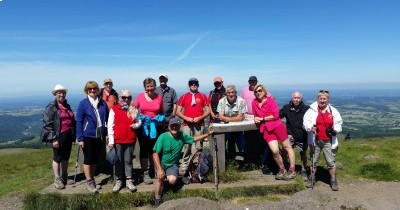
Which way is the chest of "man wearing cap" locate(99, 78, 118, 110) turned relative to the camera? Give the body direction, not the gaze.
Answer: toward the camera

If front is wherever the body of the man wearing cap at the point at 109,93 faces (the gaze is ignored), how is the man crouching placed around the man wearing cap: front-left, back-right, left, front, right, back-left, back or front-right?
front-left

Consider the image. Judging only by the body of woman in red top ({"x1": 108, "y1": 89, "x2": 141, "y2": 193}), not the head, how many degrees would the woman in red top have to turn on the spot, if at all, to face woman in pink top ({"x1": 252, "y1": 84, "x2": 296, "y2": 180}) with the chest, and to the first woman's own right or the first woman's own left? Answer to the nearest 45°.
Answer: approximately 90° to the first woman's own left

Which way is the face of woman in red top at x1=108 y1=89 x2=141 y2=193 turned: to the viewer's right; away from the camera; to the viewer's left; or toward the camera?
toward the camera

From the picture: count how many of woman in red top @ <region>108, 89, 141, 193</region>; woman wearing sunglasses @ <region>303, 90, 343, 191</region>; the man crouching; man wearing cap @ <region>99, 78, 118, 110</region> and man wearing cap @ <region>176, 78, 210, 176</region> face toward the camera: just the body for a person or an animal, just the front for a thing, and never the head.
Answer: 5

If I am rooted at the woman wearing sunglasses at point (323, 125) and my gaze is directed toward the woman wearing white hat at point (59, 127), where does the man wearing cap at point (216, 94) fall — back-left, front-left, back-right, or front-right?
front-right

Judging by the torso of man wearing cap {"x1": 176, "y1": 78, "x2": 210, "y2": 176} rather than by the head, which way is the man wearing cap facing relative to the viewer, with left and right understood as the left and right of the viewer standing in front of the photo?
facing the viewer

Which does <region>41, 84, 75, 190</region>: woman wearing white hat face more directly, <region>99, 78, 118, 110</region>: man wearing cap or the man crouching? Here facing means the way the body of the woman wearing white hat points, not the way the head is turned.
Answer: the man crouching

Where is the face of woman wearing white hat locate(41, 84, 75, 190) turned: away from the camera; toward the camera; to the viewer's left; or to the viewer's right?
toward the camera

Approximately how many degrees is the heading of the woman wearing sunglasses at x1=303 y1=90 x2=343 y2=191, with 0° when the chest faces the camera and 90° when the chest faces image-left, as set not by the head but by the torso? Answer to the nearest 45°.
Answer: approximately 0°

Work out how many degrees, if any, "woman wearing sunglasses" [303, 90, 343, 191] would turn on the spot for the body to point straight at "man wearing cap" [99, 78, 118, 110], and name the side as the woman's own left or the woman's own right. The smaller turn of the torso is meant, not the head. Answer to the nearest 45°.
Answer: approximately 90° to the woman's own right

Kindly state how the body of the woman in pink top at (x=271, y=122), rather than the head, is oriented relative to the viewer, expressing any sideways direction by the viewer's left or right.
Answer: facing the viewer and to the left of the viewer

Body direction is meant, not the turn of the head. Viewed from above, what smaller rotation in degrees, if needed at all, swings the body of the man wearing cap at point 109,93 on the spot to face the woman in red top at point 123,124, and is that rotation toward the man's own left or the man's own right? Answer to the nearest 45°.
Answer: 0° — they already face them

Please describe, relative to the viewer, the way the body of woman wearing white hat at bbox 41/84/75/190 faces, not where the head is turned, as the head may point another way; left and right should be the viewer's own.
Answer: facing the viewer and to the right of the viewer

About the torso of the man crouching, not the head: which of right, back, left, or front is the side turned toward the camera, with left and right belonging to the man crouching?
front
